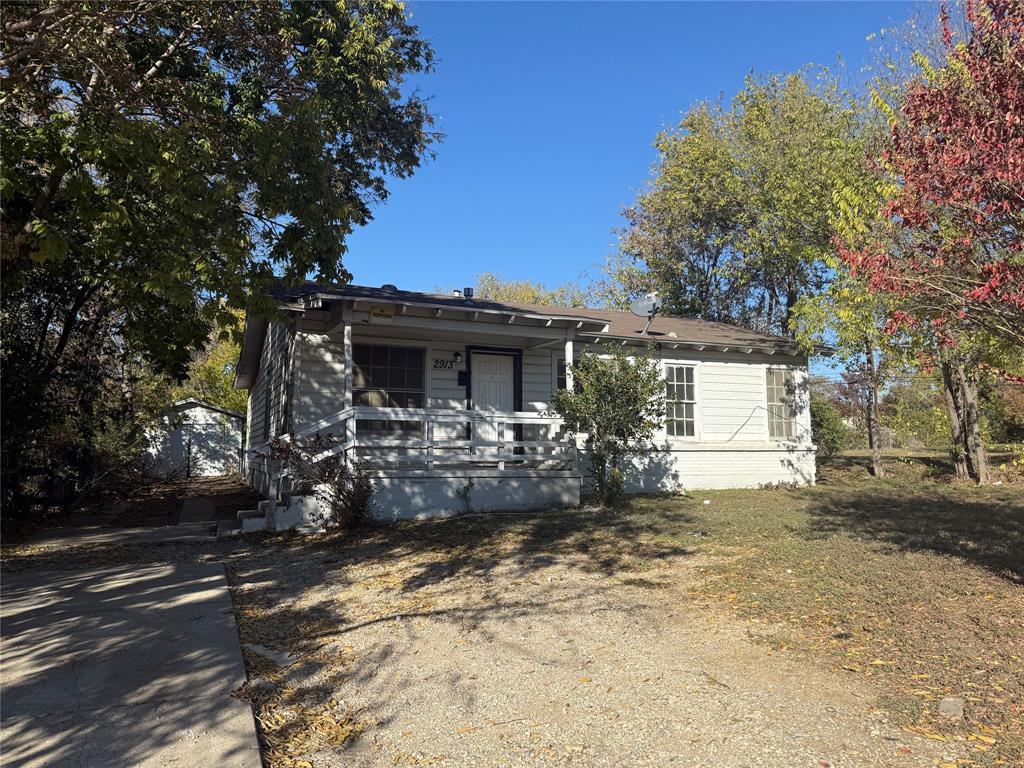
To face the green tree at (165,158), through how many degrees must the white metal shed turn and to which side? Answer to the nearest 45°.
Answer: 0° — it already faces it

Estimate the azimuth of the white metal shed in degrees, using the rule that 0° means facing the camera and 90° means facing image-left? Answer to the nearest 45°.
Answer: approximately 0°

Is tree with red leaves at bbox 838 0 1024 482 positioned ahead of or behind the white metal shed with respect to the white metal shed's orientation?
ahead

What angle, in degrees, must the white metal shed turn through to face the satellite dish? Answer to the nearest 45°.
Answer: approximately 45° to its left

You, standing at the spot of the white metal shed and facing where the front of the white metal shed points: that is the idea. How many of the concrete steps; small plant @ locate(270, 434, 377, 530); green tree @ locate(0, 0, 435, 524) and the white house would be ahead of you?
4

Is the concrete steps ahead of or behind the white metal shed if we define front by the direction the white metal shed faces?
ahead

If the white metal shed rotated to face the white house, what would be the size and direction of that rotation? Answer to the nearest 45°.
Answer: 0° — it already faces it

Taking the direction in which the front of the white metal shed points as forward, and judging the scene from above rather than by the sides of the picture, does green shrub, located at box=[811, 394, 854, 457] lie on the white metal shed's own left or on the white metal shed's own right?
on the white metal shed's own left

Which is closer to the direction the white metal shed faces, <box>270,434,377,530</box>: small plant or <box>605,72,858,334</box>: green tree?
the small plant
